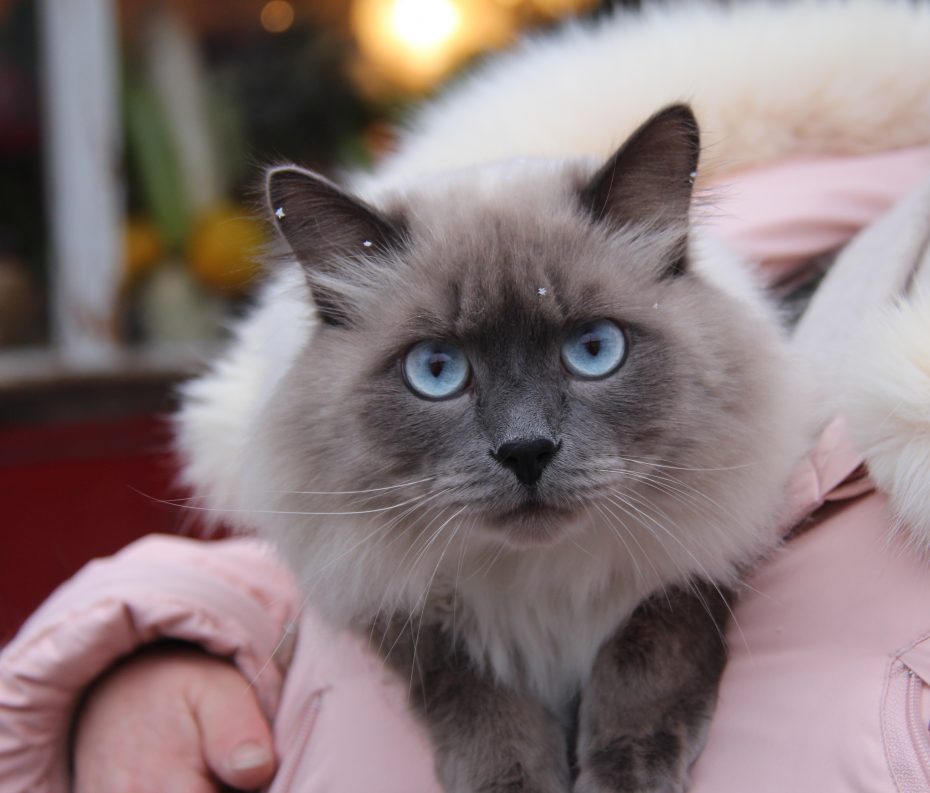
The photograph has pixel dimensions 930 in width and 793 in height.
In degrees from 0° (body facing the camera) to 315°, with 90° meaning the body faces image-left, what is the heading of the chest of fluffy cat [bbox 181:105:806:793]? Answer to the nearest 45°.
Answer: approximately 0°
